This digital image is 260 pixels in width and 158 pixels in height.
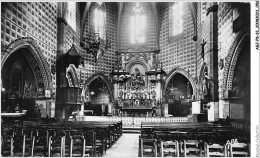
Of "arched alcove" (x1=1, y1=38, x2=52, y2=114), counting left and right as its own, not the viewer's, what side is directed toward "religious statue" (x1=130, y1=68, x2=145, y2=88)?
left

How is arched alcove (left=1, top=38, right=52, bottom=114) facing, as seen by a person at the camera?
facing the viewer and to the right of the viewer

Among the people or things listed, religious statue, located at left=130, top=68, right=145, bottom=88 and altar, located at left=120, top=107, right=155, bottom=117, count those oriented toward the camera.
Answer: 2

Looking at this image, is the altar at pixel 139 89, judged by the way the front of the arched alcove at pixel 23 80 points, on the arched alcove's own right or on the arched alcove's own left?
on the arched alcove's own left

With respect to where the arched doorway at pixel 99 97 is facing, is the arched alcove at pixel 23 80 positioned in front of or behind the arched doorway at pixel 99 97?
in front

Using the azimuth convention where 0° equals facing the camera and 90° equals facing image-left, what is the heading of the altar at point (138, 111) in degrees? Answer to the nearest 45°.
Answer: approximately 0°
